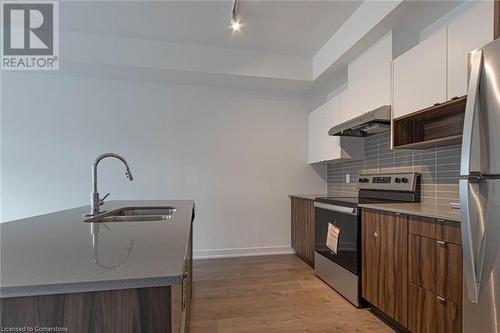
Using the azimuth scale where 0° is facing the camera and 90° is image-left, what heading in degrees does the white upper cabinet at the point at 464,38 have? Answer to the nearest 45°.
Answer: approximately 45°

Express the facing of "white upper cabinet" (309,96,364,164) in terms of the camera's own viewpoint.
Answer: facing the viewer and to the left of the viewer

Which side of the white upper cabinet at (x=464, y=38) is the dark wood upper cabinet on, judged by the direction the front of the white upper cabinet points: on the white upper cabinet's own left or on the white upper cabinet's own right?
on the white upper cabinet's own right

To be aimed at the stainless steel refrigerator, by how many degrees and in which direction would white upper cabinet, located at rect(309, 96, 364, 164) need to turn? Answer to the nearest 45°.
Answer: approximately 45° to its left

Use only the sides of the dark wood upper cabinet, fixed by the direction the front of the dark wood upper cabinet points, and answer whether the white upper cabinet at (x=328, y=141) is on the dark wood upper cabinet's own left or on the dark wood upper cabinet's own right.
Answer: on the dark wood upper cabinet's own right

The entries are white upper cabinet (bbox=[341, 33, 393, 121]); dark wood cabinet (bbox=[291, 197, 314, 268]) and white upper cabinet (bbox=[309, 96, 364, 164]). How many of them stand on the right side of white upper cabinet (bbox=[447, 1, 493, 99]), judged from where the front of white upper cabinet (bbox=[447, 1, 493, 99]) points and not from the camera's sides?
3

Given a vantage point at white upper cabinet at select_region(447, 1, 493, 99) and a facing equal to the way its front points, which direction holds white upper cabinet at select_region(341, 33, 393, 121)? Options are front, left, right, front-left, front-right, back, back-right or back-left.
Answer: right

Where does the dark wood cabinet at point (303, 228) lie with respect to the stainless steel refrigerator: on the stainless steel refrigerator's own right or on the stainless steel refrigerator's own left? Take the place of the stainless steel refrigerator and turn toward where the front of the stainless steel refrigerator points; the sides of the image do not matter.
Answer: on the stainless steel refrigerator's own right
